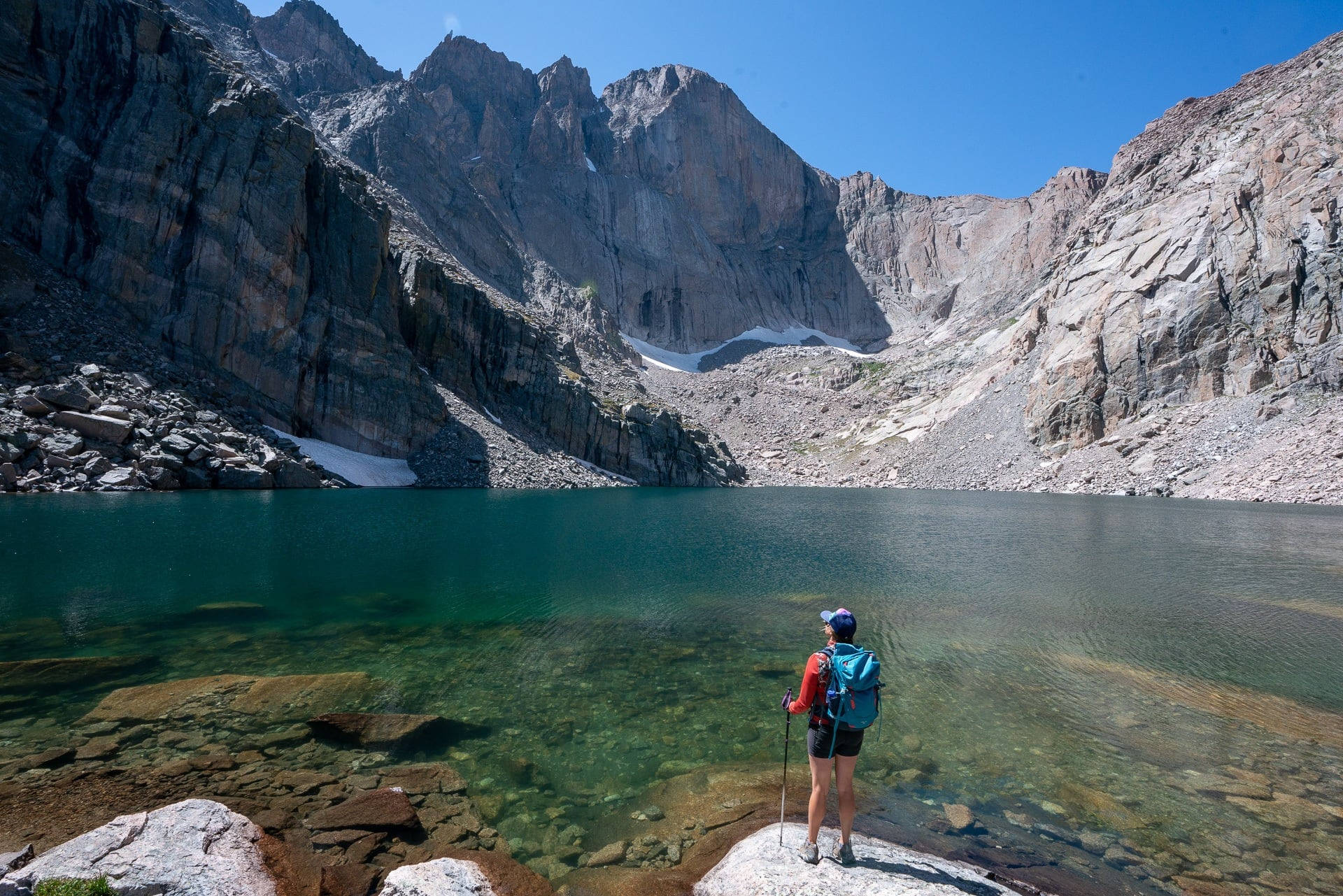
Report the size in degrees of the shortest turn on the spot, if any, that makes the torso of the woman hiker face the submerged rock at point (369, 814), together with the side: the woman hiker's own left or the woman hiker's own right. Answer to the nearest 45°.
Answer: approximately 45° to the woman hiker's own left

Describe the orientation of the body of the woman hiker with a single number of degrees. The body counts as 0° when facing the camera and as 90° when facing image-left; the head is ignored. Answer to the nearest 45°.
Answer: approximately 135°

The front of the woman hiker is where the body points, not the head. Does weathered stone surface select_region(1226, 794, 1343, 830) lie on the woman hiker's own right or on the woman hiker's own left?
on the woman hiker's own right

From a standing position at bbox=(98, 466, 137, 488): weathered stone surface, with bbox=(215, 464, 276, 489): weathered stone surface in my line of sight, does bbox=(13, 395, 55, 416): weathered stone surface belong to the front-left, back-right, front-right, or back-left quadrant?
back-left

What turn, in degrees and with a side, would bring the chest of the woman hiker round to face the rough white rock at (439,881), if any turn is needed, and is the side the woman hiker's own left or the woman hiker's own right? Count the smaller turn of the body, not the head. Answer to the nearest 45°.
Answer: approximately 45° to the woman hiker's own left

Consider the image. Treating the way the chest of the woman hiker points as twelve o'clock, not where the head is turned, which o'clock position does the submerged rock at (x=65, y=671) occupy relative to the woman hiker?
The submerged rock is roughly at 11 o'clock from the woman hiker.

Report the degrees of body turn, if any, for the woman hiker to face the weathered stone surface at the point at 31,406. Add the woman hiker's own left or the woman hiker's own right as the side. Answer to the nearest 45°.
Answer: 0° — they already face it

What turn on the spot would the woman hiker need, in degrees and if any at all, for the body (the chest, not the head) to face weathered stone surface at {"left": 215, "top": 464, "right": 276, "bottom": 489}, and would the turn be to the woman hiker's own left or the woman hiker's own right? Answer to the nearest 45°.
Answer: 0° — they already face it
